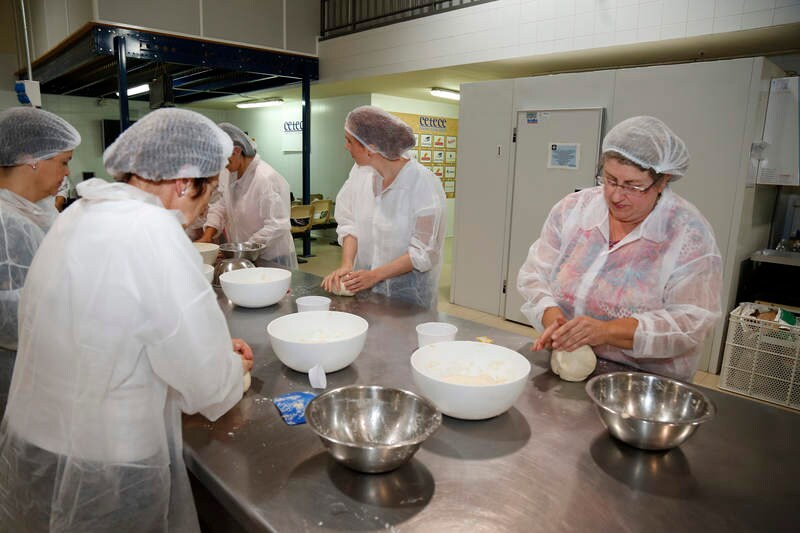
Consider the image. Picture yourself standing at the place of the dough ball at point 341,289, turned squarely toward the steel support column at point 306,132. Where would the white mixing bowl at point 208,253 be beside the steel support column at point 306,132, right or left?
left

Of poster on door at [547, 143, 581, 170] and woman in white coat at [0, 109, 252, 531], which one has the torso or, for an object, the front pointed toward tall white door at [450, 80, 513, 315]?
the woman in white coat

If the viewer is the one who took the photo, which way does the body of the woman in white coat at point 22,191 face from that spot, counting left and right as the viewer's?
facing to the right of the viewer

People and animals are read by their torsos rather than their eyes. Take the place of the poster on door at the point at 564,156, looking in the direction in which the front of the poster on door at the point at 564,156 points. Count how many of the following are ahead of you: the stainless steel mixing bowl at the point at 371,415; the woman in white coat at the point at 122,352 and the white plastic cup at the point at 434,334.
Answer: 3

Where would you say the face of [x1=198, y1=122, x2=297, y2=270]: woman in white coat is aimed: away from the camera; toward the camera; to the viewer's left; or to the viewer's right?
to the viewer's left

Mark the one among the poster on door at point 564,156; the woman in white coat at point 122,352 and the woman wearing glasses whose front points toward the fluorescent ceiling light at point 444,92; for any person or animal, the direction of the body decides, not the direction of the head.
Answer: the woman in white coat

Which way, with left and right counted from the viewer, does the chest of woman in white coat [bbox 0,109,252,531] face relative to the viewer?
facing away from the viewer and to the right of the viewer

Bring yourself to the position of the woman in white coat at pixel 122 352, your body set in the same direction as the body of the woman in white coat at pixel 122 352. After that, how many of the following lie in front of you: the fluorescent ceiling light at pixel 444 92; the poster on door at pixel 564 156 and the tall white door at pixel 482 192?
3

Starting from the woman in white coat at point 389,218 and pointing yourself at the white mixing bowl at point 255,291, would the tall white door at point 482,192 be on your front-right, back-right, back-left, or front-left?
back-right
